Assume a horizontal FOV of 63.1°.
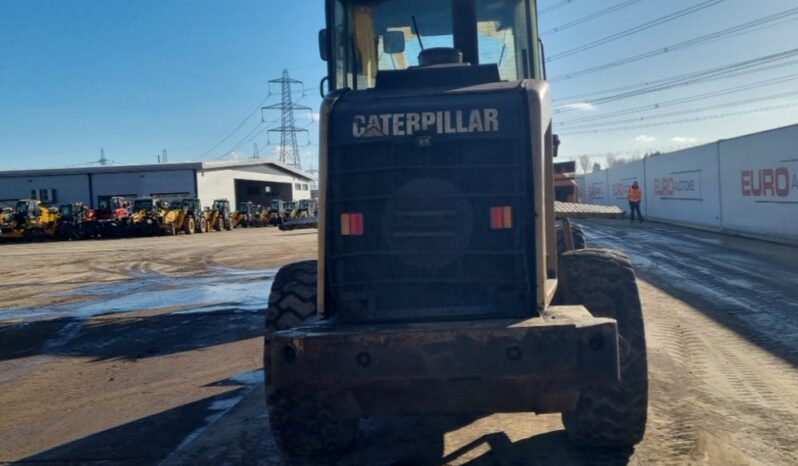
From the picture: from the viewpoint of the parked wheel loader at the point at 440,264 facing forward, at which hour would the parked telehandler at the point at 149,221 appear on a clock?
the parked telehandler at the point at 149,221 is roughly at 11 o'clock from the parked wheel loader at the point at 440,264.

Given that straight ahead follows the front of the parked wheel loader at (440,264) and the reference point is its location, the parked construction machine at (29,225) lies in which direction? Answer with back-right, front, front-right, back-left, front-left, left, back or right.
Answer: front-left

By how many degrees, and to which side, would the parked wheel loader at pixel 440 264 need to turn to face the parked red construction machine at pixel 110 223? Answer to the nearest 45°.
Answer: approximately 45° to its left

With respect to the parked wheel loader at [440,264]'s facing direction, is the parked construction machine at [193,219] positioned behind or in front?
in front

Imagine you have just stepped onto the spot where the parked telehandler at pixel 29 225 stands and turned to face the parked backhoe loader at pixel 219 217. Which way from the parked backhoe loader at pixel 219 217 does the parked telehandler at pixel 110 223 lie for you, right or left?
right

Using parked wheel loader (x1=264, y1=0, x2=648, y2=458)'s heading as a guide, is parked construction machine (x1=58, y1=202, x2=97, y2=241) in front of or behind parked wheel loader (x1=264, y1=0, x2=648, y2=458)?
in front

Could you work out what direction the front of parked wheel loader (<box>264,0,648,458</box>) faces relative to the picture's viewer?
facing away from the viewer
